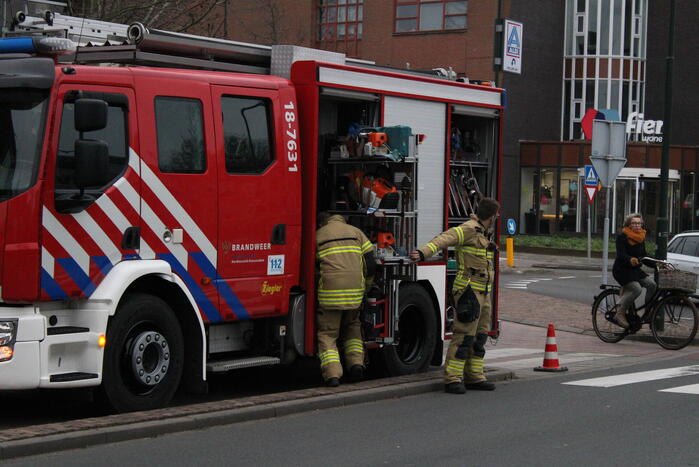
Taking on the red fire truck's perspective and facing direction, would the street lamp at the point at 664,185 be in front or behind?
behind

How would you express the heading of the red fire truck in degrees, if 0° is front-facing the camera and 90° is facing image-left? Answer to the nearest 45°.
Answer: approximately 45°

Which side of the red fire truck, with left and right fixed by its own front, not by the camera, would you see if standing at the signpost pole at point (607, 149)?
back

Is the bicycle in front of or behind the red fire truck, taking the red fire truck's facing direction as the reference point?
behind

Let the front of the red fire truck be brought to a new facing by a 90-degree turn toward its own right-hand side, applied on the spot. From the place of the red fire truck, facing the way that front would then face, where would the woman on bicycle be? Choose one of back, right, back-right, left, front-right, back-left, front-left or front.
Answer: right

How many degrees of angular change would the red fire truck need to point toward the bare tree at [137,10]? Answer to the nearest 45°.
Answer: approximately 135° to its right

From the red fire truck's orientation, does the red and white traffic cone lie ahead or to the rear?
to the rear

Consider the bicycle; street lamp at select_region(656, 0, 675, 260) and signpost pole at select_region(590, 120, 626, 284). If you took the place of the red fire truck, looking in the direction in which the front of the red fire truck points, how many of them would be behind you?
3
